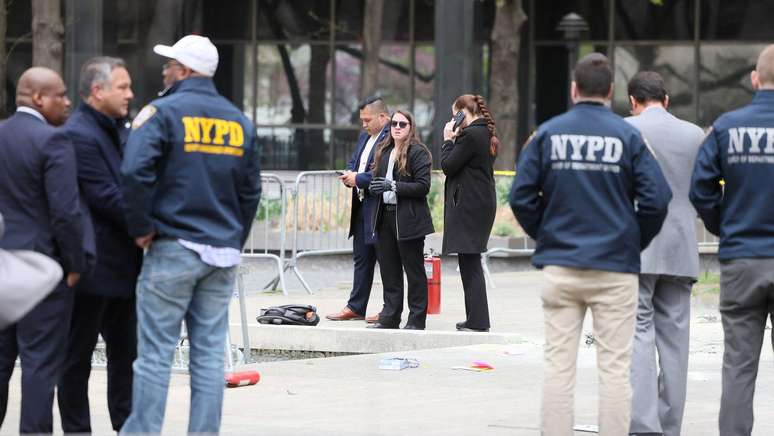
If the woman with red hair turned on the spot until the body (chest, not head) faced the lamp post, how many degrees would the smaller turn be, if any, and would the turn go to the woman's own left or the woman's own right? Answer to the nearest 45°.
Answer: approximately 90° to the woman's own right

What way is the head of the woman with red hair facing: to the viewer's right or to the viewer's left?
to the viewer's left

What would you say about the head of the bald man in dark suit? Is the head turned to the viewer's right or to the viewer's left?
to the viewer's right

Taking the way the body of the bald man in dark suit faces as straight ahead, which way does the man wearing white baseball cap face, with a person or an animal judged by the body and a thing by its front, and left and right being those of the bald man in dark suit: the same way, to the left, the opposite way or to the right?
to the left

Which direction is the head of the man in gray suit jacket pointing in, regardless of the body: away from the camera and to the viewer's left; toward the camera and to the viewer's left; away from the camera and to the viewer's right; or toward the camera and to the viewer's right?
away from the camera and to the viewer's left

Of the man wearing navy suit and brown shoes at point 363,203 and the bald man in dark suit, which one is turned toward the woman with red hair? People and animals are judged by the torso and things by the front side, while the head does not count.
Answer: the bald man in dark suit

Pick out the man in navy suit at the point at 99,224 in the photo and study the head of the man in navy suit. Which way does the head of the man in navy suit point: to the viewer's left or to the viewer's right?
to the viewer's right

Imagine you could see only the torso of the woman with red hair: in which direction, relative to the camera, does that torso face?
to the viewer's left

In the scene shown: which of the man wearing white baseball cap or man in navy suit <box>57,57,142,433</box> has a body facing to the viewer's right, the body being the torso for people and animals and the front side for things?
the man in navy suit
